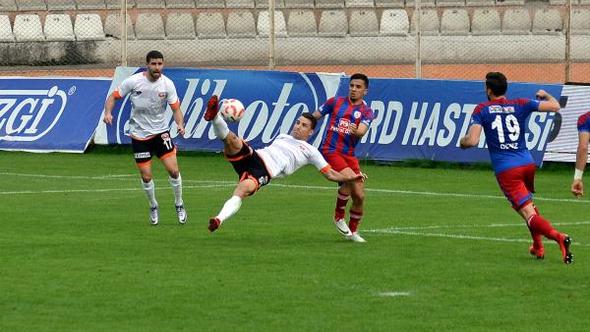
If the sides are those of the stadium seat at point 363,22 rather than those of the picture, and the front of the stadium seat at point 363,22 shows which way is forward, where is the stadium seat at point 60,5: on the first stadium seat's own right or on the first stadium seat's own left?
on the first stadium seat's own right

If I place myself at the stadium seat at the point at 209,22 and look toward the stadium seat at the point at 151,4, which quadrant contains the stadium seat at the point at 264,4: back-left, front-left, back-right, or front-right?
back-right

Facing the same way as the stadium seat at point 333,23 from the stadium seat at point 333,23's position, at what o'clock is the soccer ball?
The soccer ball is roughly at 12 o'clock from the stadium seat.

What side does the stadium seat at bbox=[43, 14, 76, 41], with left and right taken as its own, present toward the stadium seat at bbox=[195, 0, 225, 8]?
left

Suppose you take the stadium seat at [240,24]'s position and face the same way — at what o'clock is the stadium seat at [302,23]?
the stadium seat at [302,23] is roughly at 9 o'clock from the stadium seat at [240,24].

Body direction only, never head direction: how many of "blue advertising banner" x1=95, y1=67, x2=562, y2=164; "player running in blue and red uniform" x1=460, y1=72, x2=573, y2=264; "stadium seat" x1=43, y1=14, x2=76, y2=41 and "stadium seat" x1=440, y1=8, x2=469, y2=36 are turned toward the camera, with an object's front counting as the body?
3

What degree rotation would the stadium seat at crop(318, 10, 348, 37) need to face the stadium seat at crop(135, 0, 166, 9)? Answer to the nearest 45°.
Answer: approximately 90° to its right

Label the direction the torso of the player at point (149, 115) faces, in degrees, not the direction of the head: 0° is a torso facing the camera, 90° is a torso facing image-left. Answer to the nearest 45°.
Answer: approximately 0°

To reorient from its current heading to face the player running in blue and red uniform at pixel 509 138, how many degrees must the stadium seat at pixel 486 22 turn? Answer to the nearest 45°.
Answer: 0° — it already faces them

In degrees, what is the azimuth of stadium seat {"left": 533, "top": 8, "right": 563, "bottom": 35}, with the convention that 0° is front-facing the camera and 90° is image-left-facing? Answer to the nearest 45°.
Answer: approximately 0°
